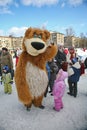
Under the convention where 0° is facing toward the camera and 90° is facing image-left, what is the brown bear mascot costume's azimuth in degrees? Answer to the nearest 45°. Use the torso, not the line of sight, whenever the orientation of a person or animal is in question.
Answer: approximately 315°

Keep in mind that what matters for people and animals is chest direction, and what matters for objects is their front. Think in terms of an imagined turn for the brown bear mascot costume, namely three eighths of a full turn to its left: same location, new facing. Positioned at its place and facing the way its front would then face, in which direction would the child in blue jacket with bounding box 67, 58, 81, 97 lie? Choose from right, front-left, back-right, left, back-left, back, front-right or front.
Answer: front-right
